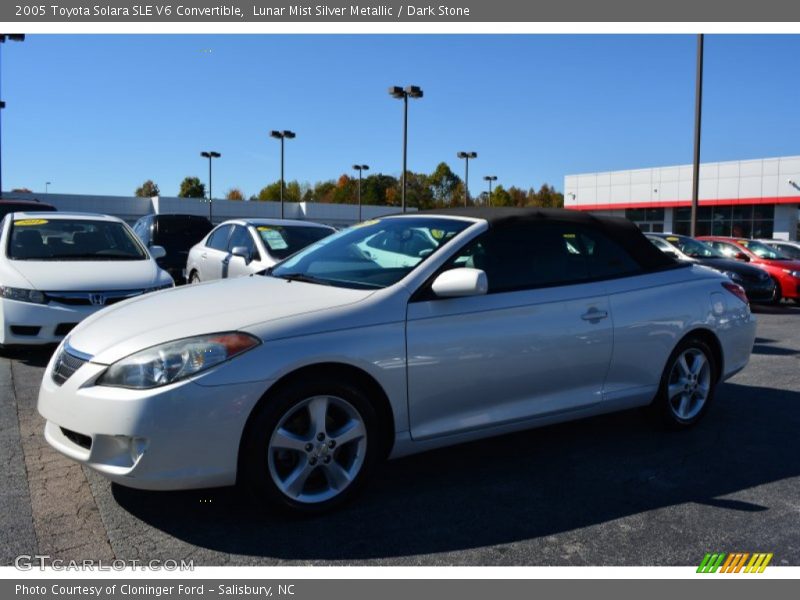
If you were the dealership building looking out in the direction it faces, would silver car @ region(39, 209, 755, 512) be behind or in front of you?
in front

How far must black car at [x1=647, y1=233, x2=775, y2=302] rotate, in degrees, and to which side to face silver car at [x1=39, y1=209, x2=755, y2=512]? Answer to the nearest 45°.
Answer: approximately 45° to its right

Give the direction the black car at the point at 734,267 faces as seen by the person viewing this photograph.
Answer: facing the viewer and to the right of the viewer

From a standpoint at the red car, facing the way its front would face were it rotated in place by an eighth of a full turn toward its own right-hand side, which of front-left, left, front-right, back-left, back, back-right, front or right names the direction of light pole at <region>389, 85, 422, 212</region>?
back-right

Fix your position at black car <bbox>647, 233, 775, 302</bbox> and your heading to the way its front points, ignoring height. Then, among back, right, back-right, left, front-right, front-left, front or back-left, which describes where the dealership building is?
back-left

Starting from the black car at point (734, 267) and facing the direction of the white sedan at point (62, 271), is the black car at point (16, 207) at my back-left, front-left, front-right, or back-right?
front-right

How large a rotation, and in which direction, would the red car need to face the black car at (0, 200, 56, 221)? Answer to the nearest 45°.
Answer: approximately 90° to its right

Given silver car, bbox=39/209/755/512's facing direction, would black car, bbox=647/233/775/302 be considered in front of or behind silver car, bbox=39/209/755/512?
behind

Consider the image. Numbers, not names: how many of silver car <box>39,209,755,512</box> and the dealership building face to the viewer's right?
0

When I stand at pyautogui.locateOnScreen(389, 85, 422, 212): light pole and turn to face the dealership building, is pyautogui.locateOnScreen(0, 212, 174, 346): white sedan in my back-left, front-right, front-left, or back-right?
back-right

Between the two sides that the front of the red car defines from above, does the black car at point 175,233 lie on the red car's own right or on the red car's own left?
on the red car's own right
